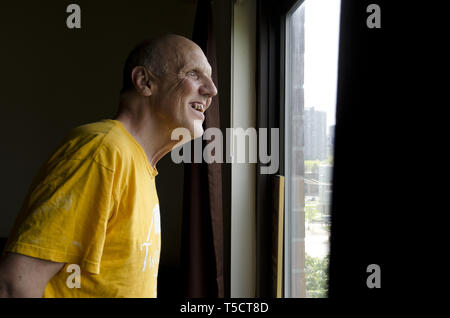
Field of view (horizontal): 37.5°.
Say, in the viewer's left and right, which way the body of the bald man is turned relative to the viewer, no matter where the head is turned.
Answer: facing to the right of the viewer

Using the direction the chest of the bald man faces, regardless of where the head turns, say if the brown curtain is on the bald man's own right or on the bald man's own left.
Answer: on the bald man's own left

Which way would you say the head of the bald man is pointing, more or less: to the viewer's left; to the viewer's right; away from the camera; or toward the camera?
to the viewer's right
